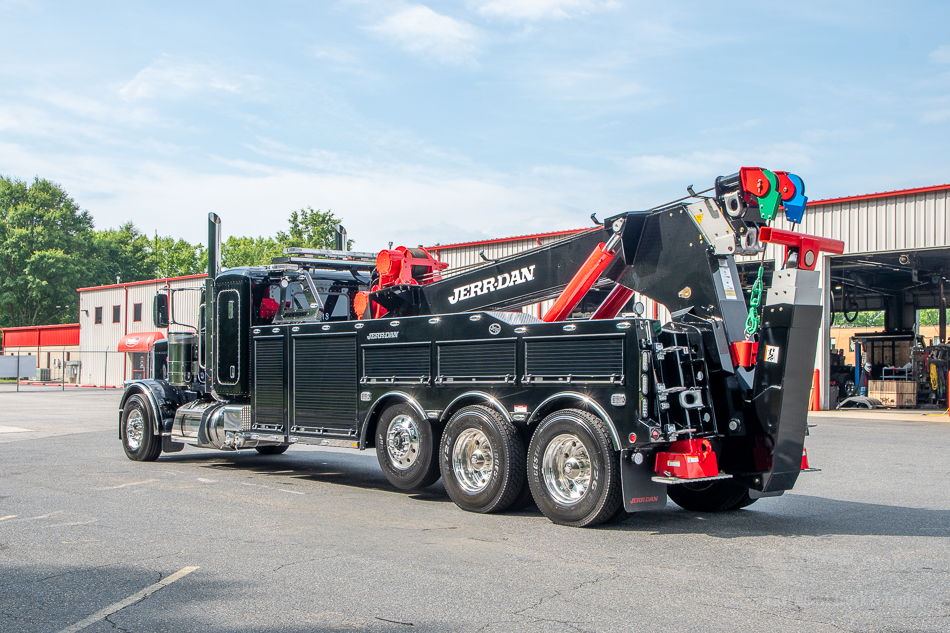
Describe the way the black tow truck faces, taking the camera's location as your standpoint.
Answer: facing away from the viewer and to the left of the viewer
